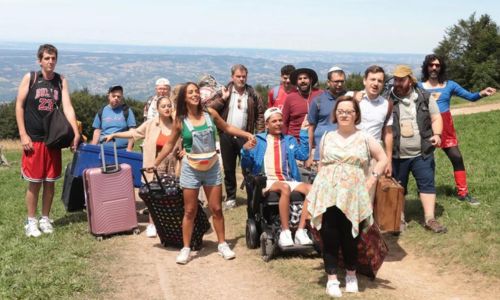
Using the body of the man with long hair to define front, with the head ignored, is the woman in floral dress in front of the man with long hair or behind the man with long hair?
in front

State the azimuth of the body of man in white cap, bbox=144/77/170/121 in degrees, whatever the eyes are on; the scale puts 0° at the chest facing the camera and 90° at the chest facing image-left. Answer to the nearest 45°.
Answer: approximately 0°

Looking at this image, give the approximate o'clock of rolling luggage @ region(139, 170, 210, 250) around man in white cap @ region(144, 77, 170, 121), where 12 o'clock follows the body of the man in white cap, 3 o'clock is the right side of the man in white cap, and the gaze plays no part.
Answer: The rolling luggage is roughly at 12 o'clock from the man in white cap.

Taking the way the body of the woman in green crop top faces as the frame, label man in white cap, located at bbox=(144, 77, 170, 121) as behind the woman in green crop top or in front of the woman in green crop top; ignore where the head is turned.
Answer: behind

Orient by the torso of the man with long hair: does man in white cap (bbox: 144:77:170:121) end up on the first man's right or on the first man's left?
on the first man's right

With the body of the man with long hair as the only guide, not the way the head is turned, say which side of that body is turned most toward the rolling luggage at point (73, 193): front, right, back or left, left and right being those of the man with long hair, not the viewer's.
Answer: right

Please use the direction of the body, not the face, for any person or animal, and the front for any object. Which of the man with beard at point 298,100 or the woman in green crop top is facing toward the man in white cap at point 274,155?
the man with beard

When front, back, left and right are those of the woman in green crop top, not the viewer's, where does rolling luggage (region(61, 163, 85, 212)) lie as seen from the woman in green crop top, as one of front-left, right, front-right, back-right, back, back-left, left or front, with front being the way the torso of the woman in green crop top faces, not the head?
back-right

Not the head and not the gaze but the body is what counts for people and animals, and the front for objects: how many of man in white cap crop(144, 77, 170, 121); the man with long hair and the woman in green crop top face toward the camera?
3

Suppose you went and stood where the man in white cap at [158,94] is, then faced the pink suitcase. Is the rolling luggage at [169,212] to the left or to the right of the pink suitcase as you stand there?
left

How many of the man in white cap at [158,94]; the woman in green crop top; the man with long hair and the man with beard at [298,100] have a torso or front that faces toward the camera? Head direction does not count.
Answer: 4

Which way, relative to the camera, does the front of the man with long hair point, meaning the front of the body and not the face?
toward the camera

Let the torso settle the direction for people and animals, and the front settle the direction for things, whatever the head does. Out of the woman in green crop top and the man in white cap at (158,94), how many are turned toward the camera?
2

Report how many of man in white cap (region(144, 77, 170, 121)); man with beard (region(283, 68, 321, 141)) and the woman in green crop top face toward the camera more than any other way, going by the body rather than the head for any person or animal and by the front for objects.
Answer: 3

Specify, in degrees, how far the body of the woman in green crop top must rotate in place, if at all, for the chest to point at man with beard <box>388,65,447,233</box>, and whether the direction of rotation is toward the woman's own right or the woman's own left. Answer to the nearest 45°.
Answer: approximately 90° to the woman's own left
